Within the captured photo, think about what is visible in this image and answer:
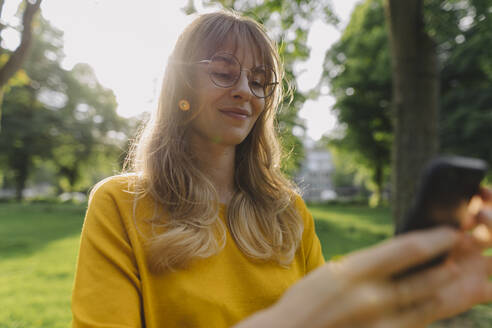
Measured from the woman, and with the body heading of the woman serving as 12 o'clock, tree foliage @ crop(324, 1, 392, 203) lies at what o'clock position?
The tree foliage is roughly at 8 o'clock from the woman.

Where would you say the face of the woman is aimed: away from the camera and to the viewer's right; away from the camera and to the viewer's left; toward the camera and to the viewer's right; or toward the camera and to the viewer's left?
toward the camera and to the viewer's right

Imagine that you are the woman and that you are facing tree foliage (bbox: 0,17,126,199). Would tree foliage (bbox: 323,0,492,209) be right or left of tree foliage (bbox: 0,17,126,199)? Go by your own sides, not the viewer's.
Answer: right

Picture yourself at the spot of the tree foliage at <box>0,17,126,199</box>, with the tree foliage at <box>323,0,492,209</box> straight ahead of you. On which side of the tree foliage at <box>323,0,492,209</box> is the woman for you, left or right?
right

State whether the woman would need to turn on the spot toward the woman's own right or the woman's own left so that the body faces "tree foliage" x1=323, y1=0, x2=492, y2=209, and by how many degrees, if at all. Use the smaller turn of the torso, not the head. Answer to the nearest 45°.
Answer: approximately 135° to the woman's own left

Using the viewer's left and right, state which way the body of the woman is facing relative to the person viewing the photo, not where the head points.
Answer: facing the viewer and to the right of the viewer

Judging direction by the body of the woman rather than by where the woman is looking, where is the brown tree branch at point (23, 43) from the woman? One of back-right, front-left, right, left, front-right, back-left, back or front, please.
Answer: back

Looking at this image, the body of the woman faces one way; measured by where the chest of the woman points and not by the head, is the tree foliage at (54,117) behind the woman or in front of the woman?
behind
